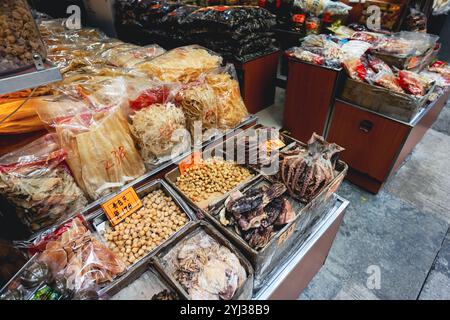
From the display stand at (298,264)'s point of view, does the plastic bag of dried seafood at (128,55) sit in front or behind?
behind

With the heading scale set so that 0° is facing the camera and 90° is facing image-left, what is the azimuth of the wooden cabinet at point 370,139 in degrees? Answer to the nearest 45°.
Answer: approximately 45°

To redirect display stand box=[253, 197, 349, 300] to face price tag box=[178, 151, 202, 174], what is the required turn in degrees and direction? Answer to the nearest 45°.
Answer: approximately 135° to its right

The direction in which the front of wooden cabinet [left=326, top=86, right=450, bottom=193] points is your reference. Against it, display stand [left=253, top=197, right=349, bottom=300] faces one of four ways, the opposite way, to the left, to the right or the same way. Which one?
to the left

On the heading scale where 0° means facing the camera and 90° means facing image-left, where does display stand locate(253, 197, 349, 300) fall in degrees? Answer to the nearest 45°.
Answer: approximately 315°

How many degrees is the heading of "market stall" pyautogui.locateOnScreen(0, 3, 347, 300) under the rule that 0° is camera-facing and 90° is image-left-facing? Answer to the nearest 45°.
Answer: approximately 315°
